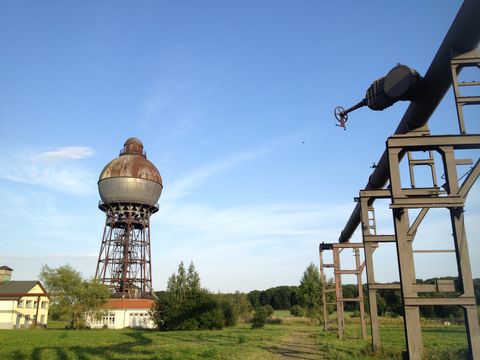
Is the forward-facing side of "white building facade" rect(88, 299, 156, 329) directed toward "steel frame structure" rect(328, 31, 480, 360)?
yes

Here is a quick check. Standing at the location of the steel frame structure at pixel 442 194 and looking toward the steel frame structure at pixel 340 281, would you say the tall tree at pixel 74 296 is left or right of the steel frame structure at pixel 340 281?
left

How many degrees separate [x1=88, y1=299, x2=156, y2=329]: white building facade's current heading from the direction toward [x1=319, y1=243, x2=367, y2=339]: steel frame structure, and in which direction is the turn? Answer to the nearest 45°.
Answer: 0° — it already faces it

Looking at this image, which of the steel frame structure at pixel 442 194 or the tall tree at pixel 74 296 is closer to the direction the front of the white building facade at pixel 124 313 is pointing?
the steel frame structure

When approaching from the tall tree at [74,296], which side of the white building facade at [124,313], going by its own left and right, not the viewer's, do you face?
right

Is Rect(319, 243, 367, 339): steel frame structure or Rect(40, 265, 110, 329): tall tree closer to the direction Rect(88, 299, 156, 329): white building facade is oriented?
the steel frame structure

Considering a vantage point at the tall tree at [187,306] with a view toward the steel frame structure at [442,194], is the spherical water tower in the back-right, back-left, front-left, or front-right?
back-right

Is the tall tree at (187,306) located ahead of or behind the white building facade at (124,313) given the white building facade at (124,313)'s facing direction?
ahead

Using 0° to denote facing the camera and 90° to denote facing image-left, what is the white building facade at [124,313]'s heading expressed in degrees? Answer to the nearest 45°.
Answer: approximately 0°
